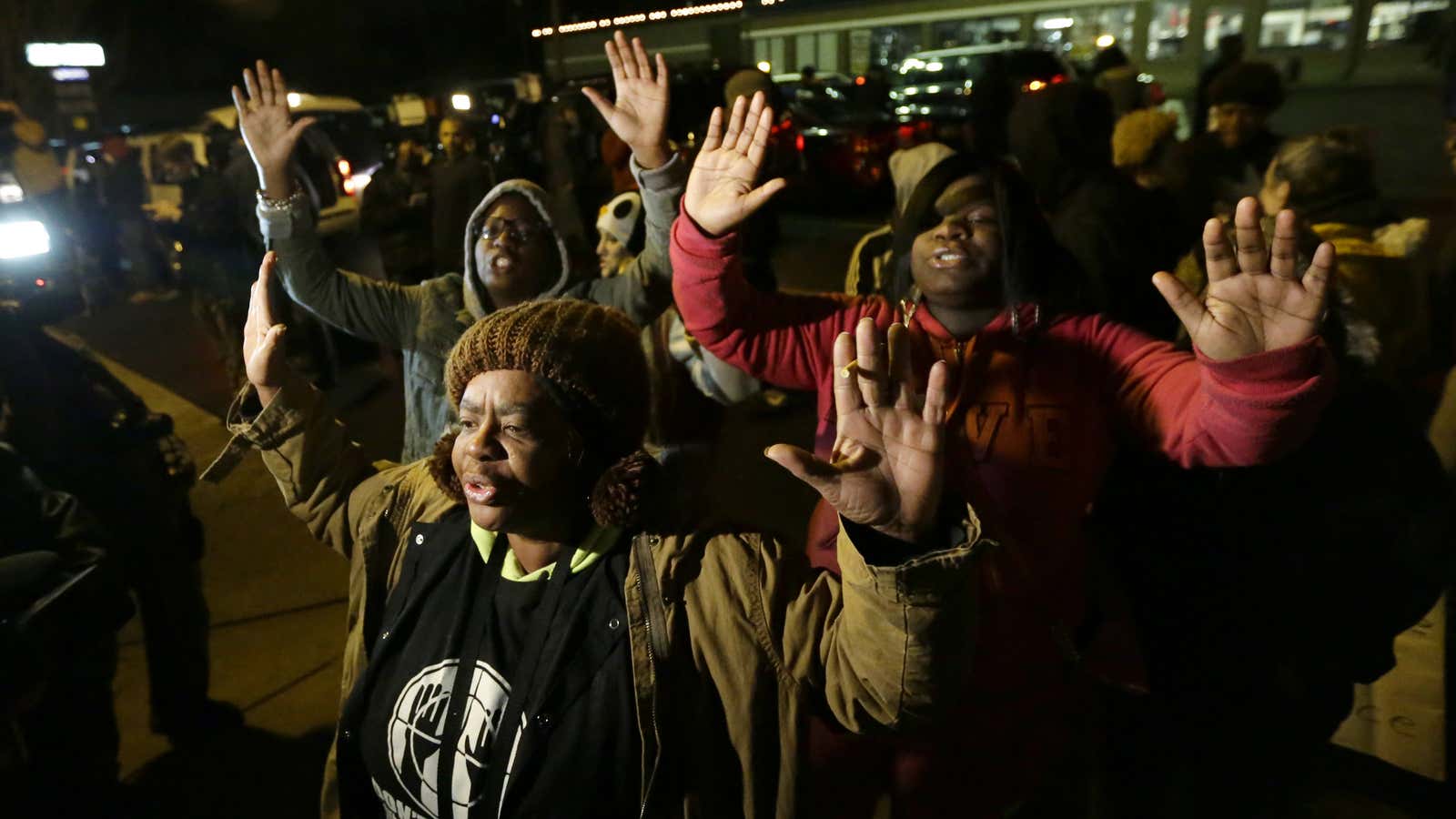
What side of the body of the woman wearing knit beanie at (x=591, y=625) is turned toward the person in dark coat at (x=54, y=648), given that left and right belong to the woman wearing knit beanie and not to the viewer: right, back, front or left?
right

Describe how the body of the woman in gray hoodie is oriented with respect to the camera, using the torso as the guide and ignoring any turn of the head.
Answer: toward the camera

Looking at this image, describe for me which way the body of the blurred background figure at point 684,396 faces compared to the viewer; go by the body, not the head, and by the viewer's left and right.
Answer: facing the viewer and to the left of the viewer

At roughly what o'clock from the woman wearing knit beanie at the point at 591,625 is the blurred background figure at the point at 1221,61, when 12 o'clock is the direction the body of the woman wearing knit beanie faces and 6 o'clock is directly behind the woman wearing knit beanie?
The blurred background figure is roughly at 6 o'clock from the woman wearing knit beanie.

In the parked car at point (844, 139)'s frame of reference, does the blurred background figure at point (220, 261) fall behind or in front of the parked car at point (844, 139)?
behind

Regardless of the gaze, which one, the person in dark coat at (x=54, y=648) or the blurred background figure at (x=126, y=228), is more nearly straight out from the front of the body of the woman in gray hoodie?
the person in dark coat
